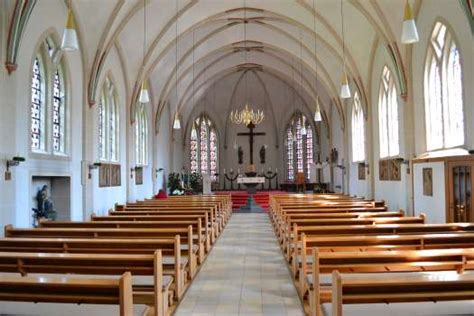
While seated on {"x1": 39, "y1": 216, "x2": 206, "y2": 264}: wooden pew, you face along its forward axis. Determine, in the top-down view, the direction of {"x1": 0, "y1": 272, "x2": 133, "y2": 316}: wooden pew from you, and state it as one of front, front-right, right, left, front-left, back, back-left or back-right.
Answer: back

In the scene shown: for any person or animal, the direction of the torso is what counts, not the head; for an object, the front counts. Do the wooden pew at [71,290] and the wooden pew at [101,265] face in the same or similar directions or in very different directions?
same or similar directions

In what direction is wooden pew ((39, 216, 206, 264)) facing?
away from the camera

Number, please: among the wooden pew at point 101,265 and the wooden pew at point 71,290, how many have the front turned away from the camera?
2

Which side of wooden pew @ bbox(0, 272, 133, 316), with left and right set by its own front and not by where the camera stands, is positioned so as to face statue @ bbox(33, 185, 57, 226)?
front

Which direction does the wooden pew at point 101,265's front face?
away from the camera

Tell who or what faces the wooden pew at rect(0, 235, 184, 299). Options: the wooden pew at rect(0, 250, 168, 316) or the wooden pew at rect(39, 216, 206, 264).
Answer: the wooden pew at rect(0, 250, 168, 316)

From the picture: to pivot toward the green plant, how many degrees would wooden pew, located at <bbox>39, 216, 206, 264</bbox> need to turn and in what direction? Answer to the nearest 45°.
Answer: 0° — it already faces it

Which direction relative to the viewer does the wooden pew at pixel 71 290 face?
away from the camera

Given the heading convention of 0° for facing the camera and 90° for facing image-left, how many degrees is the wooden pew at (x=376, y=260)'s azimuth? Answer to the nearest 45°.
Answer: approximately 180°

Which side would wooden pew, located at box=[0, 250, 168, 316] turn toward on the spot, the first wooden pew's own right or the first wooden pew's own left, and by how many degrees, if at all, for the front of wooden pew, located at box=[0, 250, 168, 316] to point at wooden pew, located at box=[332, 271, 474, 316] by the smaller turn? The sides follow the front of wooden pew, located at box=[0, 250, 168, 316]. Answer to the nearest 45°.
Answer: approximately 135° to the first wooden pew's own right
